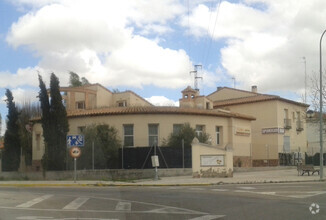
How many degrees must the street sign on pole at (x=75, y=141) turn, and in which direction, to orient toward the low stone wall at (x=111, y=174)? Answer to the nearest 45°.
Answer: approximately 135° to its left

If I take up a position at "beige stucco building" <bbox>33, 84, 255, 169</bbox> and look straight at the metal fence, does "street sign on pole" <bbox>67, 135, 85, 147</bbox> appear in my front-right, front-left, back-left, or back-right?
front-right

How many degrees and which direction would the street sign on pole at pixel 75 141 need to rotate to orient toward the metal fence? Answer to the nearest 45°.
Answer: approximately 135° to its left

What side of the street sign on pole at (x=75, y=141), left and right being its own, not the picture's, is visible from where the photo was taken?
front
